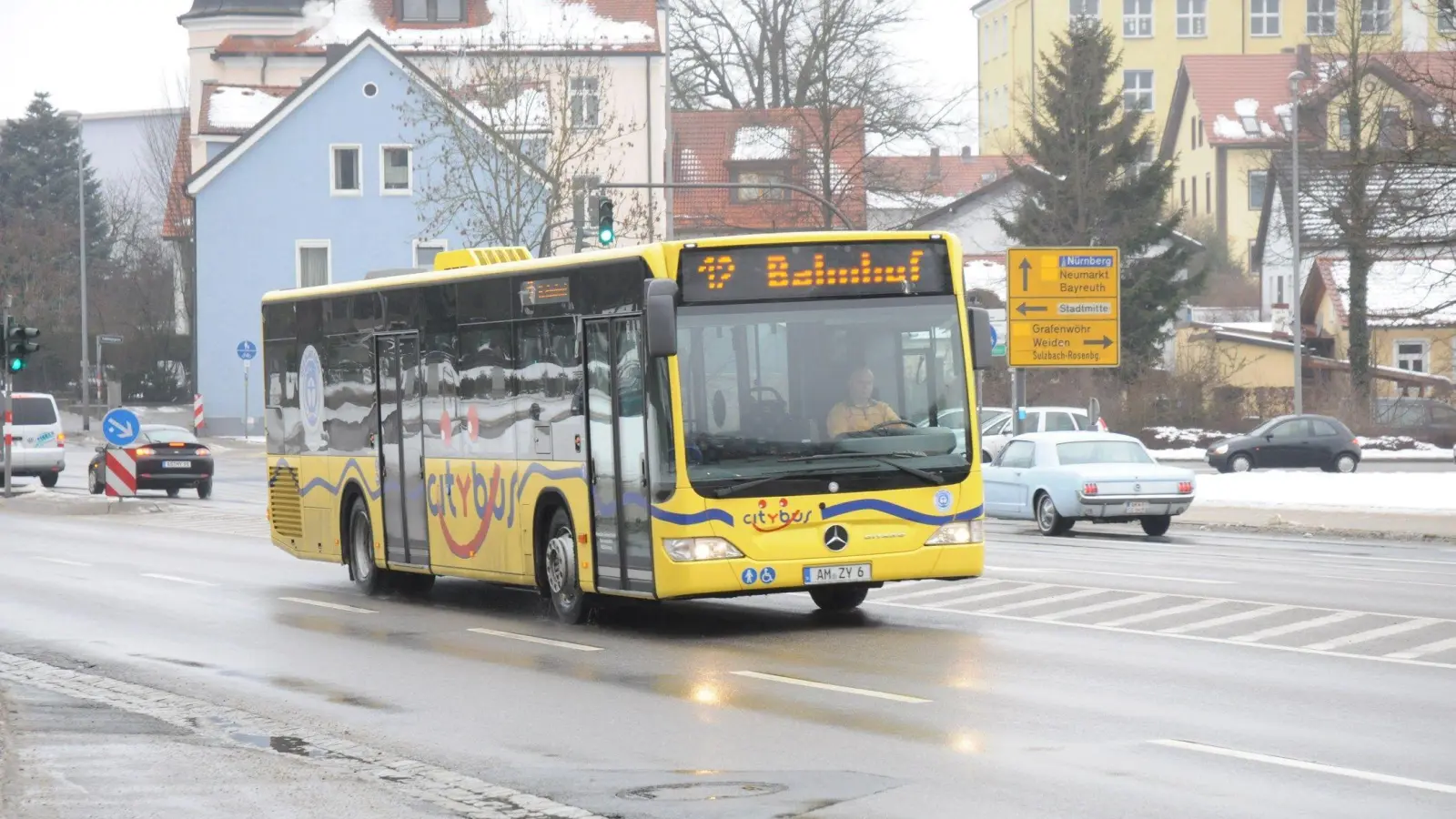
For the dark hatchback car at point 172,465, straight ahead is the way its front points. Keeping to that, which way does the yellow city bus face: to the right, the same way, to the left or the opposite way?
the opposite way

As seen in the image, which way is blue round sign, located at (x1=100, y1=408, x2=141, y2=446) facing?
toward the camera

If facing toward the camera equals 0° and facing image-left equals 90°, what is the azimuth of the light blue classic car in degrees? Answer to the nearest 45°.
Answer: approximately 135°

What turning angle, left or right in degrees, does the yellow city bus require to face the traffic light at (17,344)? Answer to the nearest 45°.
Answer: approximately 180°

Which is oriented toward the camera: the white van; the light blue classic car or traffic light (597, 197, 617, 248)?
the traffic light

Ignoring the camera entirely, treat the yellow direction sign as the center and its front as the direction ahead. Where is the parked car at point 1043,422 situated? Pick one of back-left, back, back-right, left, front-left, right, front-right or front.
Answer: back

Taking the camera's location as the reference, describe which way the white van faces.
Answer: facing away from the viewer

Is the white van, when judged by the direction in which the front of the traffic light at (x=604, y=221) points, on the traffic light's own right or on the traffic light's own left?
on the traffic light's own right

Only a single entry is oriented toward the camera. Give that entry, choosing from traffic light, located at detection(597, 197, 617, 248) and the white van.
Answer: the traffic light

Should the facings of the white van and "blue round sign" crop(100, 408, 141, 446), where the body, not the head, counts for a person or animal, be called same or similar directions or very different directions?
very different directions

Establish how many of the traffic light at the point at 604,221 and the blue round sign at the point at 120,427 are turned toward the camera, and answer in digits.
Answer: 2

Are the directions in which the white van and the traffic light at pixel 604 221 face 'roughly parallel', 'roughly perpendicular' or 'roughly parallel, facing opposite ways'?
roughly parallel, facing opposite ways

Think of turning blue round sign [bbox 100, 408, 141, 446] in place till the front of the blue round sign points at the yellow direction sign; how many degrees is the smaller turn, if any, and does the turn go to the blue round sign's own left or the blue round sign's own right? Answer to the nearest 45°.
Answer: approximately 90° to the blue round sign's own left

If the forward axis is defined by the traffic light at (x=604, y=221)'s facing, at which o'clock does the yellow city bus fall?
The yellow city bus is roughly at 12 o'clock from the traffic light.
